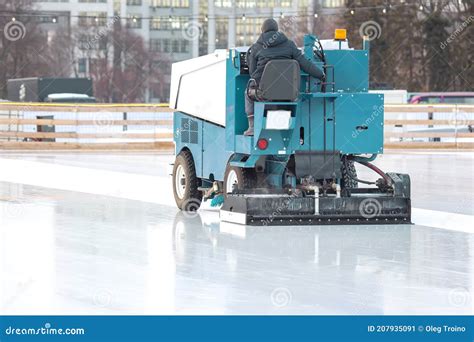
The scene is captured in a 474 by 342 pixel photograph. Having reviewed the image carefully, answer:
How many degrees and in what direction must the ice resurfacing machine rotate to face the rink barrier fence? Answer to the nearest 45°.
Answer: approximately 45° to its right

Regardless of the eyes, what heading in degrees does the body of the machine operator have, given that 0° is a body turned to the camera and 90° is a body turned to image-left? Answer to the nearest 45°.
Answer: approximately 180°

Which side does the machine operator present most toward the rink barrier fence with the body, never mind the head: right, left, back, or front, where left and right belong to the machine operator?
front

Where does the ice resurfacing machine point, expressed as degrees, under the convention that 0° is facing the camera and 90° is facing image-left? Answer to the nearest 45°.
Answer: approximately 135°
